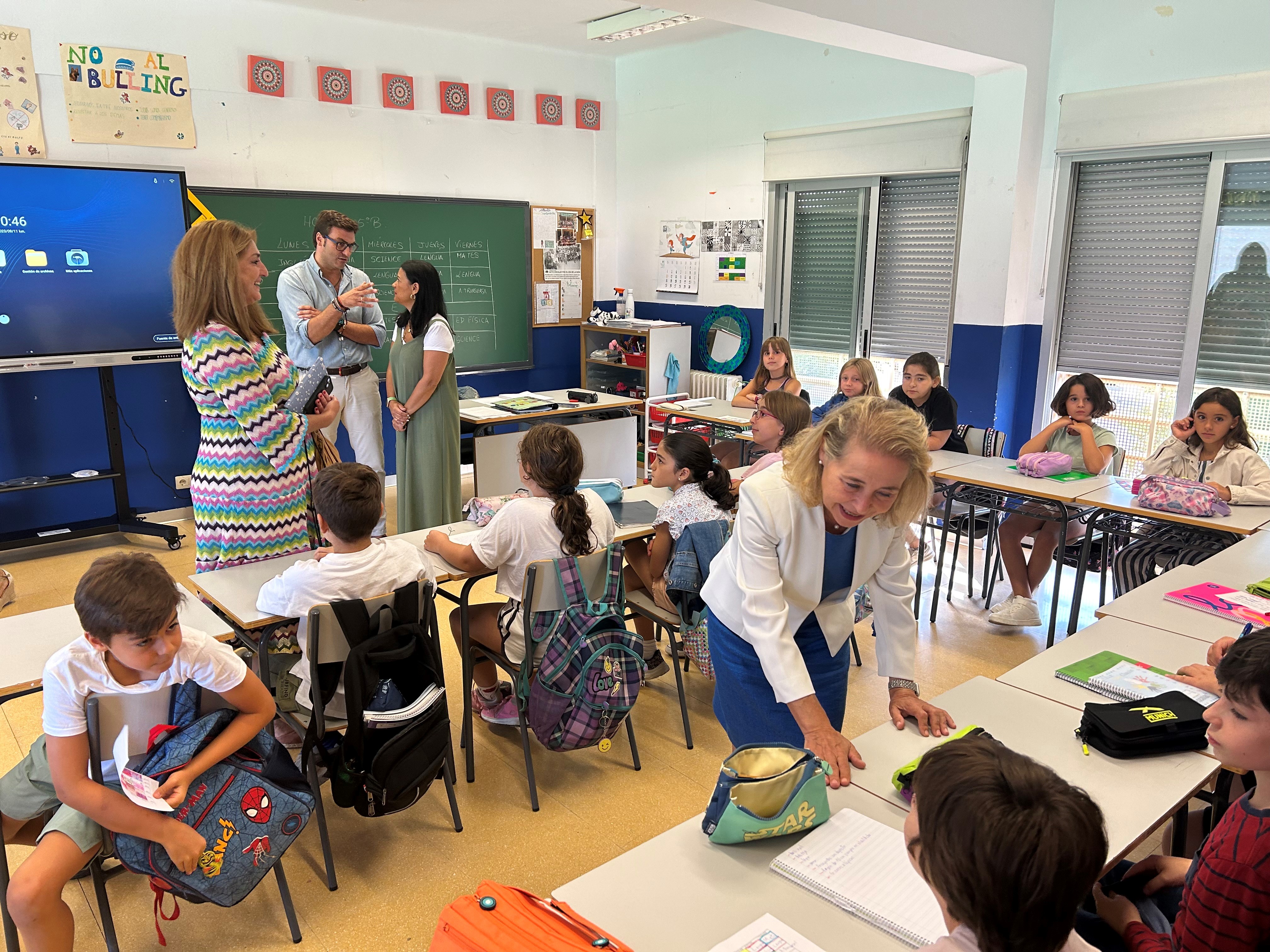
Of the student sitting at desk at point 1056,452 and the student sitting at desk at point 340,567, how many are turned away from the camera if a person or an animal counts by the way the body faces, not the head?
1

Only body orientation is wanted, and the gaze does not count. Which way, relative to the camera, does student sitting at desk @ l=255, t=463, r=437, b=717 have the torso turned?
away from the camera

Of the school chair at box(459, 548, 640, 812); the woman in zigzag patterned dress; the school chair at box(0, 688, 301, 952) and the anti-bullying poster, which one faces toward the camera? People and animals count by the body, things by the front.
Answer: the anti-bullying poster

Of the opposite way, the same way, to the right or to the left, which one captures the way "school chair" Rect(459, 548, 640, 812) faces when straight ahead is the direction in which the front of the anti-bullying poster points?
the opposite way

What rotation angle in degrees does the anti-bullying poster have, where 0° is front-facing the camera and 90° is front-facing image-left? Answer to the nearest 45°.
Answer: approximately 0°

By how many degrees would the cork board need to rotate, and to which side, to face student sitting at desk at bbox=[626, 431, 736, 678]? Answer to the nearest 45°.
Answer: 0° — it already faces them

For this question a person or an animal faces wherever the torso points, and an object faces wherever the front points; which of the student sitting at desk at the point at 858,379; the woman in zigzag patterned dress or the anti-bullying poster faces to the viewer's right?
the woman in zigzag patterned dress

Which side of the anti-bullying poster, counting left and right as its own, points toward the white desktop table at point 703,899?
front

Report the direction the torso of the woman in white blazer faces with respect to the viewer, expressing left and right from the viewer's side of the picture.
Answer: facing the viewer and to the right of the viewer

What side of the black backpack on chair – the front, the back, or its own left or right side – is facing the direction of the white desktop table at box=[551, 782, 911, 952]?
front
